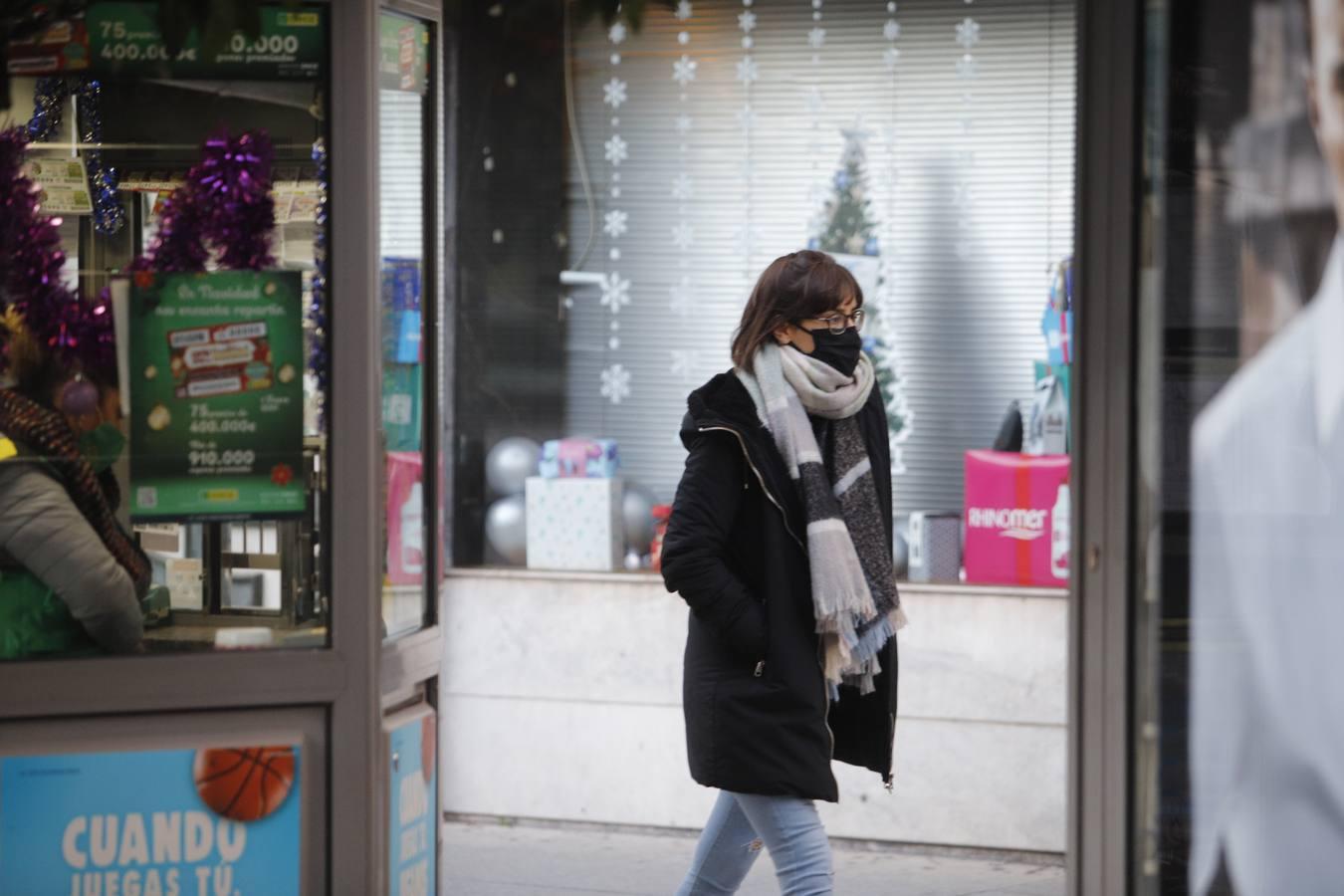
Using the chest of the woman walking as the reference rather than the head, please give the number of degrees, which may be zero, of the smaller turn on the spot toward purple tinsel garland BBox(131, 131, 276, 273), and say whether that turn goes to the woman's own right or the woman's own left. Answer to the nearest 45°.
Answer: approximately 135° to the woman's own right

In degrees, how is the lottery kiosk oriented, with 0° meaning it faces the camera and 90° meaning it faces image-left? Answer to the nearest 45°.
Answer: approximately 0°

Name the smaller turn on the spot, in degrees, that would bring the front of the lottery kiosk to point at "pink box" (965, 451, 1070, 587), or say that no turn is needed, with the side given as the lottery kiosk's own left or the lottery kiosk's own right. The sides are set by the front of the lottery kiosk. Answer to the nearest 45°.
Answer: approximately 135° to the lottery kiosk's own left

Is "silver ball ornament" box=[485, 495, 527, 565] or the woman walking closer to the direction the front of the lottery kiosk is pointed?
the woman walking

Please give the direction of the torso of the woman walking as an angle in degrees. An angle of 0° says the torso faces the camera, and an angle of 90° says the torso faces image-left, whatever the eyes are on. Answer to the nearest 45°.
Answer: approximately 315°

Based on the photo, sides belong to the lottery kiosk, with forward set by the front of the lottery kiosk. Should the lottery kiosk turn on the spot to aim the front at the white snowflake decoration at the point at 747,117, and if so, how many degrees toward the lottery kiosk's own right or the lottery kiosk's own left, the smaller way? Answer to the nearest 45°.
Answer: approximately 135° to the lottery kiosk's own left
